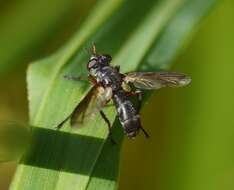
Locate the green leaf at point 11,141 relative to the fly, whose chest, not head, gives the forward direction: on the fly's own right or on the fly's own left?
on the fly's own left

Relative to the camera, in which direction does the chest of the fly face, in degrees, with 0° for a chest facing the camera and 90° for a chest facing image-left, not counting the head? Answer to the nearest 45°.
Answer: approximately 135°
